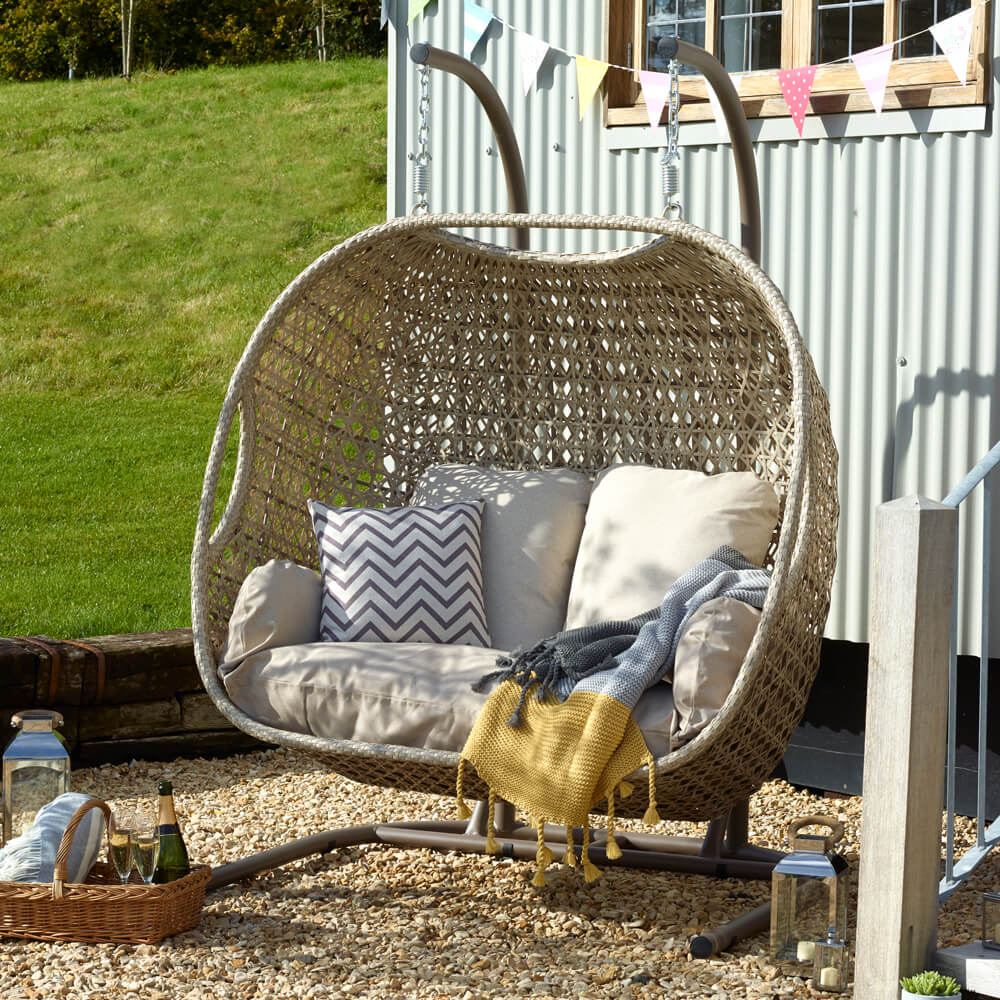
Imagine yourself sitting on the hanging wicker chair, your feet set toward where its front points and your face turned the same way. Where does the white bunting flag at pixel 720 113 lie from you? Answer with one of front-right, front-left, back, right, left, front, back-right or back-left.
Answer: back

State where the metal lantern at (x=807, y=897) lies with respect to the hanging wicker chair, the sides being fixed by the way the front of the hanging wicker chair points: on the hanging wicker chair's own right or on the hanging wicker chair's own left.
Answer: on the hanging wicker chair's own left

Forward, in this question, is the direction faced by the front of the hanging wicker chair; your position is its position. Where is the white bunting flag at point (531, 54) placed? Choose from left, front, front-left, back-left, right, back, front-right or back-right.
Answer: back-right

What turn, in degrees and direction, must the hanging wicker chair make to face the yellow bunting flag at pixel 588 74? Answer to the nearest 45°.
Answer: approximately 135° to its right

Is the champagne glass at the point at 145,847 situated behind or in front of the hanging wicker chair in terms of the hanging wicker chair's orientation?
in front

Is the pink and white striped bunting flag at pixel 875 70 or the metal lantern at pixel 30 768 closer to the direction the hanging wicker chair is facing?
the metal lantern

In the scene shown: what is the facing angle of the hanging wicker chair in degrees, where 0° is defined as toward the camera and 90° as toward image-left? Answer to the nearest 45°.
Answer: approximately 45°

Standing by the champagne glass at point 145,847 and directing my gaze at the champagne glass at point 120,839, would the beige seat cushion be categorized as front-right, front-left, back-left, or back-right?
back-right

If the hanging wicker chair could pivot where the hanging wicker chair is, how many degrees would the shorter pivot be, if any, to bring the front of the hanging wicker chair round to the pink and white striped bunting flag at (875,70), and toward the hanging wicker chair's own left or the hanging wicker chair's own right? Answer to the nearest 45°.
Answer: approximately 135° to the hanging wicker chair's own left

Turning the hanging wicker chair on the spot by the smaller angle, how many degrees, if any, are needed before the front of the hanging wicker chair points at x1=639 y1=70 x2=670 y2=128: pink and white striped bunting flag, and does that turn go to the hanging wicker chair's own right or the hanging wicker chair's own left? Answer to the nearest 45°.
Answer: approximately 180°
